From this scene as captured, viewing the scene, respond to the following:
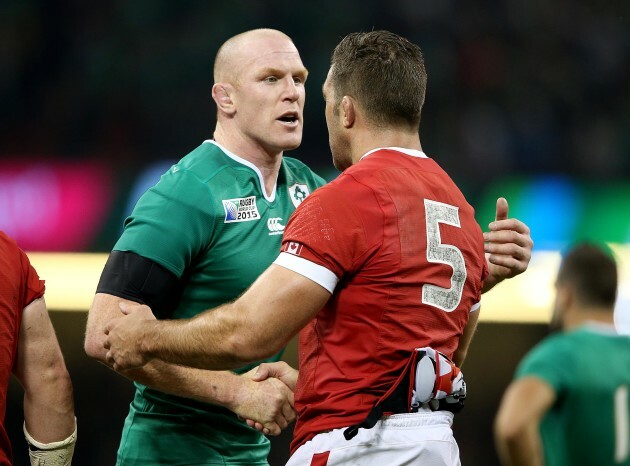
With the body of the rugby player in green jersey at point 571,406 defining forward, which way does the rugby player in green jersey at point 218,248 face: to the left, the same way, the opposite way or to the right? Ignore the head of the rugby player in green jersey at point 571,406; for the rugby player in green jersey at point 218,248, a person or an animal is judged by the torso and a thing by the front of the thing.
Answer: the opposite way

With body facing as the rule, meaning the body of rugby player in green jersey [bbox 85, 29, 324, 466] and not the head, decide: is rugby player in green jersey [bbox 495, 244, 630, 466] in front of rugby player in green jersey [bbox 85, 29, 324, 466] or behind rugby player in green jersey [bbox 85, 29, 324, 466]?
in front

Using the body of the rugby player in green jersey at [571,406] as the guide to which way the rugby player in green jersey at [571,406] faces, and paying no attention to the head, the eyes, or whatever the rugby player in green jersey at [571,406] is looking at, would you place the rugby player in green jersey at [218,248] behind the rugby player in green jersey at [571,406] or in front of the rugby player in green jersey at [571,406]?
behind

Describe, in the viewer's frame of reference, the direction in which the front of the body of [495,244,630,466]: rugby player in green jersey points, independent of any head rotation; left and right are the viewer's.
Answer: facing away from the viewer and to the left of the viewer

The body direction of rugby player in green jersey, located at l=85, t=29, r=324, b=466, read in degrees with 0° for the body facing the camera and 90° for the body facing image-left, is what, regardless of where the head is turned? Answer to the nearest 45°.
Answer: approximately 315°
